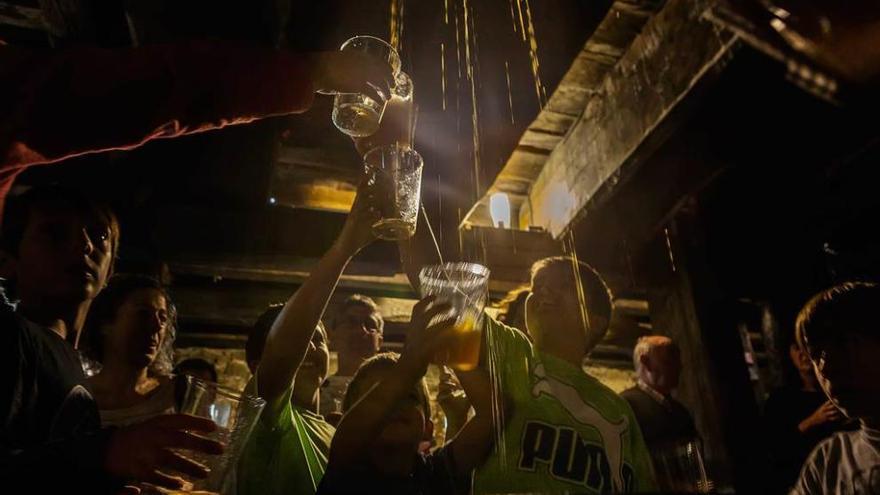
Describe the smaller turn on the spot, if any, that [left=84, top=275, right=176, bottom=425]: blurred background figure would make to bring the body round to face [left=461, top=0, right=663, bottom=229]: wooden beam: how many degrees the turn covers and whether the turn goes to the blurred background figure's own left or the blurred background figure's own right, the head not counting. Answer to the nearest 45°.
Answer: approximately 45° to the blurred background figure's own left

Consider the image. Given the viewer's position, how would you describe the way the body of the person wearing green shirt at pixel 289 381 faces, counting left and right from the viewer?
facing the viewer and to the right of the viewer

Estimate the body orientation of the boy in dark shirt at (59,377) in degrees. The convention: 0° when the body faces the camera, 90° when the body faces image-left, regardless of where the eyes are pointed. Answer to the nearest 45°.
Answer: approximately 315°

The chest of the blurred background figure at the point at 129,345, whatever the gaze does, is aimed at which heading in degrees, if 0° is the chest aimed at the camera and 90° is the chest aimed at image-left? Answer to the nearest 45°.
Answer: approximately 315°

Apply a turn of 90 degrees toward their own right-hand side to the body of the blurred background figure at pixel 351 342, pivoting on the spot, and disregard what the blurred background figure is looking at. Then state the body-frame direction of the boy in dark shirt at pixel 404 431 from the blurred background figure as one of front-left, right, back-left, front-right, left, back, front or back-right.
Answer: front-left

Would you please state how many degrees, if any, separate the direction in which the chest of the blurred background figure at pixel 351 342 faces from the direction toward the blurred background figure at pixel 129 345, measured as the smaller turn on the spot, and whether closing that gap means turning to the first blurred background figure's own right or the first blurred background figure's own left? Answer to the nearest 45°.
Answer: approximately 90° to the first blurred background figure's own right

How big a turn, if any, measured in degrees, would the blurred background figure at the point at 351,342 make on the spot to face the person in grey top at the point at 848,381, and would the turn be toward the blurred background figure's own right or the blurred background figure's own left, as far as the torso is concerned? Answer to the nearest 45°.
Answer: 0° — they already face them

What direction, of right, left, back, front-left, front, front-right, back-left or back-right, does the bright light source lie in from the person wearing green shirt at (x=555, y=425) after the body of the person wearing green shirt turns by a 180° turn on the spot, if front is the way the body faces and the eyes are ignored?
front-left
